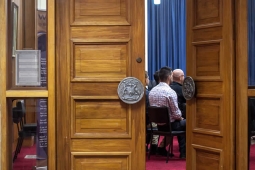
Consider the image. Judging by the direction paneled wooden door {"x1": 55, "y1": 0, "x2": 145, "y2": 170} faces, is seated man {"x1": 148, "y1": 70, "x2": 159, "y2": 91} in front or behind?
behind

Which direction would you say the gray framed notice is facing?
toward the camera

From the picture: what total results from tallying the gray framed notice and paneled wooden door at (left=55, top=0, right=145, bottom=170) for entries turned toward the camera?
2

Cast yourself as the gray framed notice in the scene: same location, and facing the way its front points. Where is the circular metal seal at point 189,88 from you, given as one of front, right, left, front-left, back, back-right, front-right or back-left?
left

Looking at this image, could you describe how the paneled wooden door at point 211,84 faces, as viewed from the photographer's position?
facing the viewer and to the left of the viewer

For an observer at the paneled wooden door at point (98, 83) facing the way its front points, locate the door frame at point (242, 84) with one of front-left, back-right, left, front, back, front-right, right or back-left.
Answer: left

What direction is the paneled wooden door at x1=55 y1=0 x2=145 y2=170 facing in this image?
toward the camera
